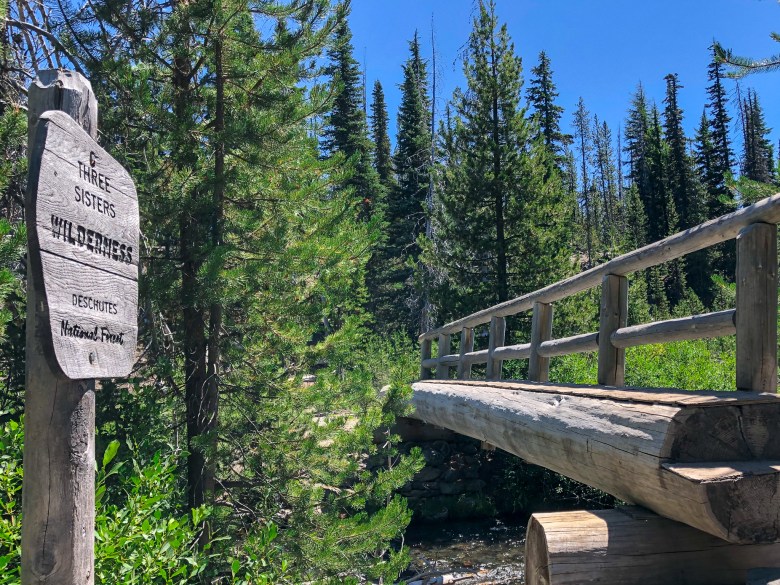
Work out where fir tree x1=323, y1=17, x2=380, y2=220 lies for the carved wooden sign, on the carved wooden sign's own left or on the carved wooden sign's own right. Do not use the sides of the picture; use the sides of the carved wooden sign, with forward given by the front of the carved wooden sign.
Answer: on the carved wooden sign's own left

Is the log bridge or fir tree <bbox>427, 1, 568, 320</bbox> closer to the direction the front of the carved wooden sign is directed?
the log bridge

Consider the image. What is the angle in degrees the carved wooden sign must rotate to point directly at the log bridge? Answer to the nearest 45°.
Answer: approximately 45° to its left

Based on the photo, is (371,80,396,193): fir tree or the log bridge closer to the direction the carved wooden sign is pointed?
the log bridge

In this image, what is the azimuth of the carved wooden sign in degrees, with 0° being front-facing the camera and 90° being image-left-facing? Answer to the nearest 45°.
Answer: approximately 315°

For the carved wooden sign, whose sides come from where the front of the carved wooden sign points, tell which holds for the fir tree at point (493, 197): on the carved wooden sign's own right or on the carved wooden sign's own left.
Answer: on the carved wooden sign's own left
